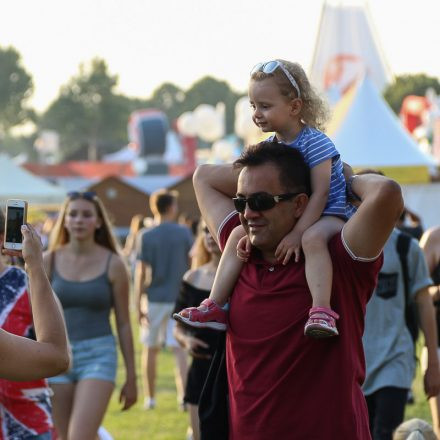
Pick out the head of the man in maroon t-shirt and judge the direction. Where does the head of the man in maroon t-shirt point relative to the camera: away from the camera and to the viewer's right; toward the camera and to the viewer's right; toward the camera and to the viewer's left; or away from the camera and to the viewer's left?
toward the camera and to the viewer's left

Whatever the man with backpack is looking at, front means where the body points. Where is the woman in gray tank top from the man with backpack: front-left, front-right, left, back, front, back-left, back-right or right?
front-right

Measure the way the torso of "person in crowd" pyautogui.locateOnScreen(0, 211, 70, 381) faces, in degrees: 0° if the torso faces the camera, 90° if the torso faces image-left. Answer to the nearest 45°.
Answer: approximately 180°

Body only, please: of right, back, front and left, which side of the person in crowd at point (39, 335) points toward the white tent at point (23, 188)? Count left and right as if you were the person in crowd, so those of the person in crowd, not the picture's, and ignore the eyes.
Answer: front

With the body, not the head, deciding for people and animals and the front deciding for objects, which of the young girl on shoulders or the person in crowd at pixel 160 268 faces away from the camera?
the person in crowd

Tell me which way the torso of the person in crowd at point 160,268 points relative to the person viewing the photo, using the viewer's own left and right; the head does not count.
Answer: facing away from the viewer

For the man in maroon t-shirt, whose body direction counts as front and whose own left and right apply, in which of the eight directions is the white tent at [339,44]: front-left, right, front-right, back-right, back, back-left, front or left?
back-right

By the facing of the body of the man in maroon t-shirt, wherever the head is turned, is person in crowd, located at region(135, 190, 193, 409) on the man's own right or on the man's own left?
on the man's own right
